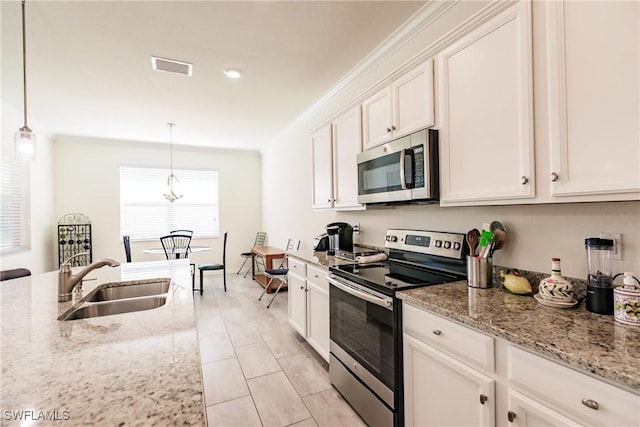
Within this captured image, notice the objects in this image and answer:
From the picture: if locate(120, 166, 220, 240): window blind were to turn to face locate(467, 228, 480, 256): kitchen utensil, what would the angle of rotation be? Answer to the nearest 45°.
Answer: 0° — it already faces it

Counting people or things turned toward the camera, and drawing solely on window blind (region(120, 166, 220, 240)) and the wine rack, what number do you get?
2

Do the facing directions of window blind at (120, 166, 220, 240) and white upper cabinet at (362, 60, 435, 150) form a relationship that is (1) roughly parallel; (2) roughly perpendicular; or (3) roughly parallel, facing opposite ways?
roughly perpendicular

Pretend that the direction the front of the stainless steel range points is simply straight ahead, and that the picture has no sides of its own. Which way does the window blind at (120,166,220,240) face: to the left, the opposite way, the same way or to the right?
to the left

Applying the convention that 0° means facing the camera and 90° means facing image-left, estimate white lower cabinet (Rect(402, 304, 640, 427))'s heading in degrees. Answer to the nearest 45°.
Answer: approximately 45°

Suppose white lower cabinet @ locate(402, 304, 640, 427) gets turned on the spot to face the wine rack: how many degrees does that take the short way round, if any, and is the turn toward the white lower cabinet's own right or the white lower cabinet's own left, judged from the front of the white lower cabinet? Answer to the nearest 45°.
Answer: approximately 45° to the white lower cabinet's own right

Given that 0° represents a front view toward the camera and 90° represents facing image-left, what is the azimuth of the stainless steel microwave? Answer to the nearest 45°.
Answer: approximately 45°

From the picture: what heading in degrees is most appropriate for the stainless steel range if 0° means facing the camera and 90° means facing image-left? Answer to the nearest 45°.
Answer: approximately 45°
